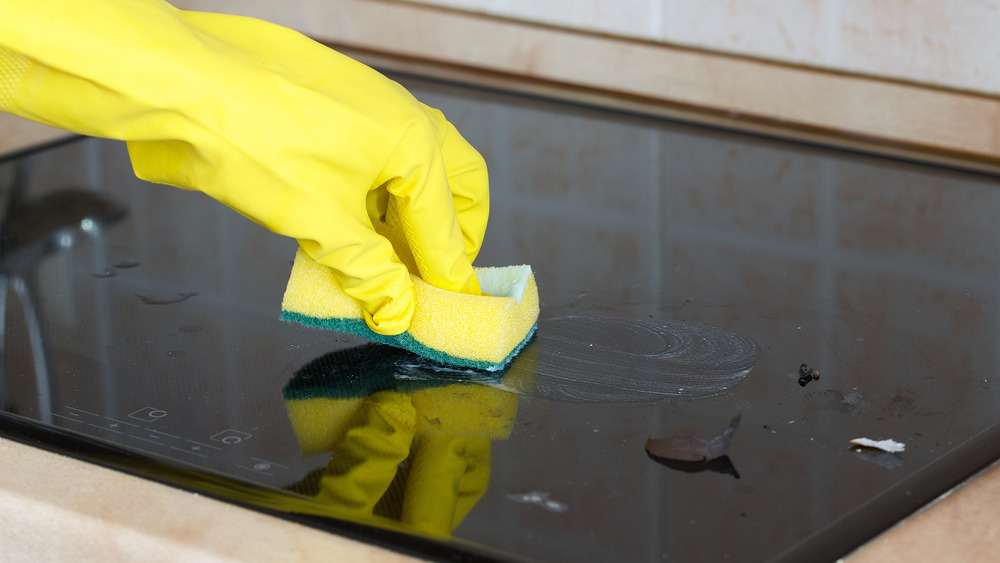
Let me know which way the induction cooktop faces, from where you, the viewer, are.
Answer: facing the viewer and to the left of the viewer
